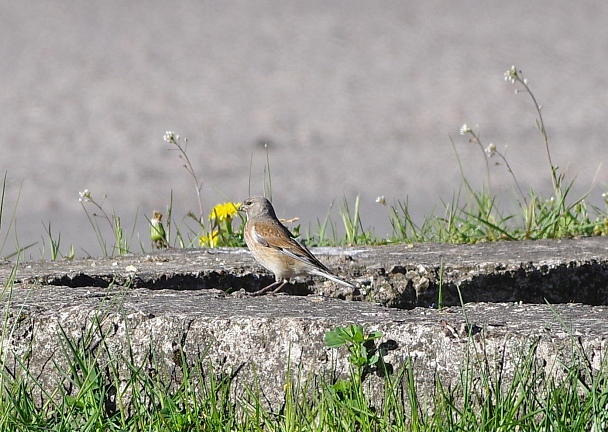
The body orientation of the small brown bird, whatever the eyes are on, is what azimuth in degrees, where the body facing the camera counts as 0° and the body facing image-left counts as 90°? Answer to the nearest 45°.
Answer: approximately 90°
